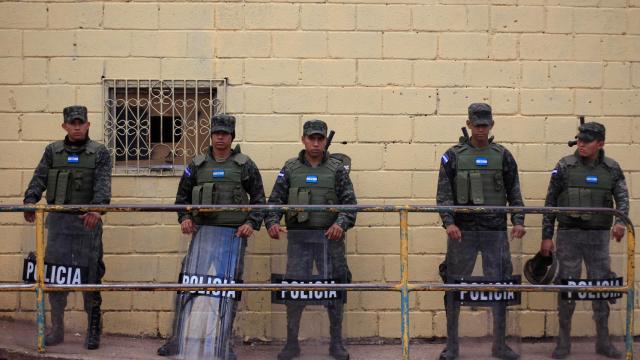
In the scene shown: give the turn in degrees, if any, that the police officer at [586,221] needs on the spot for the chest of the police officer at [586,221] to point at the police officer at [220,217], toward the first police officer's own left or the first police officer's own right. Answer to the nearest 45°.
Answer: approximately 90° to the first police officer's own right

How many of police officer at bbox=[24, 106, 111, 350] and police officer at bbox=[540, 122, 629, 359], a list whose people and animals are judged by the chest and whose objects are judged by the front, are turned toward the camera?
2

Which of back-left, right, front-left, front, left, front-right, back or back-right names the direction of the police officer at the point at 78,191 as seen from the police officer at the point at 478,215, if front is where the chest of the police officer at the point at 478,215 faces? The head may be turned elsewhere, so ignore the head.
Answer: right

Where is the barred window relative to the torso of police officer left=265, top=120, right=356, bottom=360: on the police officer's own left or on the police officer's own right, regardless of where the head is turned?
on the police officer's own right

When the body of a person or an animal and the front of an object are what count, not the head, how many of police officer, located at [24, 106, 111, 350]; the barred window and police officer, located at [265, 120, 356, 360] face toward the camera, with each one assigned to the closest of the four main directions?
3

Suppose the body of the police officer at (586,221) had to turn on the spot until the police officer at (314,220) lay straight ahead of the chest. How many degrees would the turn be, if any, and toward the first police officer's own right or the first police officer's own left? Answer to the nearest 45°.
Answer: approximately 90° to the first police officer's own right

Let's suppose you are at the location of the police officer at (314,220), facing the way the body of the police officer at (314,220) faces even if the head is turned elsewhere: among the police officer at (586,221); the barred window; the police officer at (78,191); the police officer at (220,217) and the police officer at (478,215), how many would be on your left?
2

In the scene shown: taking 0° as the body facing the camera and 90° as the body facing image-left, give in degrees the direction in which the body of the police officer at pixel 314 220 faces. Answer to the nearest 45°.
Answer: approximately 0°

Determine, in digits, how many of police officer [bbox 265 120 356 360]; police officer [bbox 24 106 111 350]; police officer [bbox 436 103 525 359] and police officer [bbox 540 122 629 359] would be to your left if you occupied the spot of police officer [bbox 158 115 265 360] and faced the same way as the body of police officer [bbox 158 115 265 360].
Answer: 3
